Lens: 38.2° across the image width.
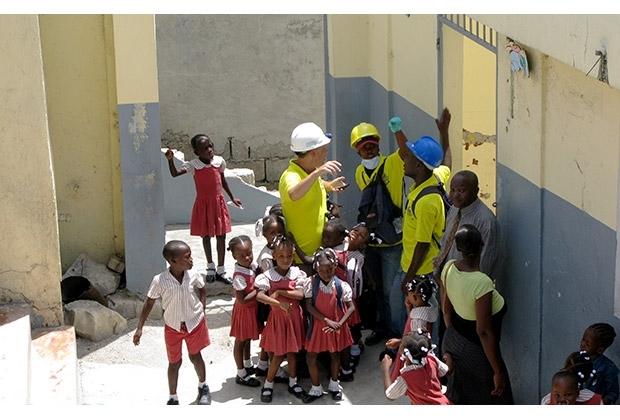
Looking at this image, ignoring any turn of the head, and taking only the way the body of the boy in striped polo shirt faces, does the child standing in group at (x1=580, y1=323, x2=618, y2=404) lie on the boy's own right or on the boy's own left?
on the boy's own left

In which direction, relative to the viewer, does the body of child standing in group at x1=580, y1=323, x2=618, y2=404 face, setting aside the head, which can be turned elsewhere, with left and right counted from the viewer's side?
facing to the left of the viewer

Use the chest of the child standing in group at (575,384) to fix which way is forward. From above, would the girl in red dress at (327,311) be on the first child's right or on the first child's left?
on the first child's right

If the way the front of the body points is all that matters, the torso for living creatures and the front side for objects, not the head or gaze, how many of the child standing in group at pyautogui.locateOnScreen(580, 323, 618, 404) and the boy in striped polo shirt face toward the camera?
1

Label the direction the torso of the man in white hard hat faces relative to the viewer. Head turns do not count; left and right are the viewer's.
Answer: facing to the right of the viewer

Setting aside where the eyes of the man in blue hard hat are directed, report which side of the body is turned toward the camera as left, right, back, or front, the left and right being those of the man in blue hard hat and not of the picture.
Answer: left

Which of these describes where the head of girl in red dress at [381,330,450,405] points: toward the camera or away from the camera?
away from the camera
